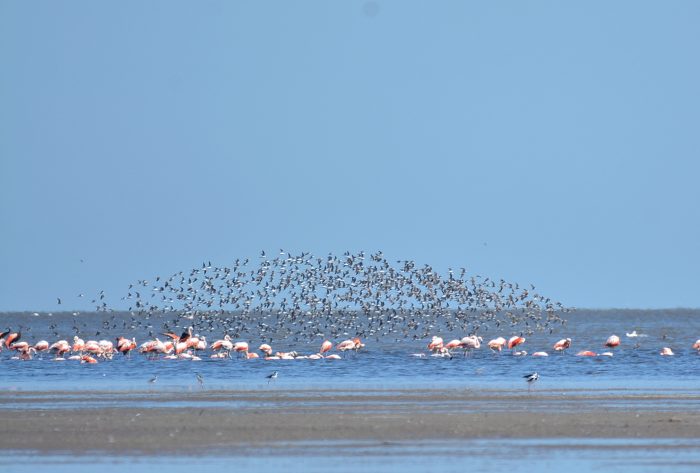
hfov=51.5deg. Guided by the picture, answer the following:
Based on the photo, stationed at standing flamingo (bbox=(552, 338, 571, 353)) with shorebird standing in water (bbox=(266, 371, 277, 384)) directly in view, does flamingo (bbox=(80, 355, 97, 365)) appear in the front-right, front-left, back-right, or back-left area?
front-right

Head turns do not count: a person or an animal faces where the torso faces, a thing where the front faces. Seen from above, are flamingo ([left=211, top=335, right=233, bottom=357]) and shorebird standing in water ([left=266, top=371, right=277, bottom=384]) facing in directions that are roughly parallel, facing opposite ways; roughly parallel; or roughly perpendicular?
roughly parallel
